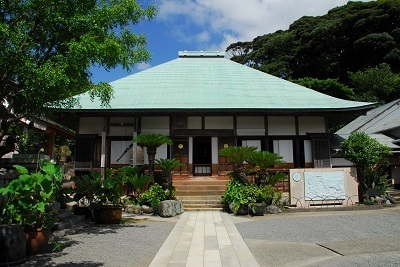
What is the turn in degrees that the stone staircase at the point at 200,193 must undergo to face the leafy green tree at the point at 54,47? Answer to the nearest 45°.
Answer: approximately 45° to its right

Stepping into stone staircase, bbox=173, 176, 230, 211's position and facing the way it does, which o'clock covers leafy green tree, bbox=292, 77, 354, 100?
The leafy green tree is roughly at 7 o'clock from the stone staircase.

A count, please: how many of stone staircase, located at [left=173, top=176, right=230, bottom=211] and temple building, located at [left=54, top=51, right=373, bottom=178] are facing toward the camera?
2

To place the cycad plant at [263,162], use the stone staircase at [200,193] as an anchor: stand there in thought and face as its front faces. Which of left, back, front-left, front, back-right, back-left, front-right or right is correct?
front-left

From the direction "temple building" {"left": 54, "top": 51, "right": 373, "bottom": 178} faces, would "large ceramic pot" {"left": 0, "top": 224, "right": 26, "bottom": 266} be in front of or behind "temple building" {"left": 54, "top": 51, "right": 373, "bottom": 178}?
in front

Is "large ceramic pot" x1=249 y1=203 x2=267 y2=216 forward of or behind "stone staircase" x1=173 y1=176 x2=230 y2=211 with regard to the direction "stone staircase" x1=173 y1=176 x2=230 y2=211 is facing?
forward

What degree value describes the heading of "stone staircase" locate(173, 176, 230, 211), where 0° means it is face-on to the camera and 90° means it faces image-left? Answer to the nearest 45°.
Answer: approximately 0°

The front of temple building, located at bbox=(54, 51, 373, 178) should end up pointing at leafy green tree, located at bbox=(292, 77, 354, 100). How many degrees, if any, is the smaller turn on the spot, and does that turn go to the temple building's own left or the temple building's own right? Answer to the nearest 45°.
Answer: approximately 135° to the temple building's own left

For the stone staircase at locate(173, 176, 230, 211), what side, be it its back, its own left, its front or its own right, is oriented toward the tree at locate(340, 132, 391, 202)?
left

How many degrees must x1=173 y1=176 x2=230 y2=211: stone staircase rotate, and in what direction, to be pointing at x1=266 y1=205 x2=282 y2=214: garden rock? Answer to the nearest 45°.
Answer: approximately 45° to its left
